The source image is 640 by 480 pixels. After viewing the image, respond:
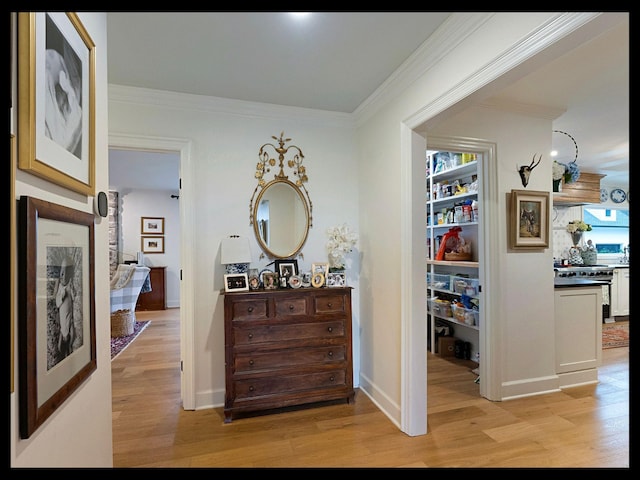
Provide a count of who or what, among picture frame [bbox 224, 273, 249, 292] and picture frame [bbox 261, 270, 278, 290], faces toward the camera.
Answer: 2

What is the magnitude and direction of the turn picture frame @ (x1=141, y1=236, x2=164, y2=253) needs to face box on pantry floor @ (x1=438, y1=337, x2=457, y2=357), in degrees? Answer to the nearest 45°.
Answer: approximately 45° to its left

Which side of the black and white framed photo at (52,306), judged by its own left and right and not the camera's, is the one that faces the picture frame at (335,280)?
left

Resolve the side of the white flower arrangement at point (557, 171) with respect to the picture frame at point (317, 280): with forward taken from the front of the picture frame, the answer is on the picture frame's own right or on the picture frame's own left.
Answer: on the picture frame's own left

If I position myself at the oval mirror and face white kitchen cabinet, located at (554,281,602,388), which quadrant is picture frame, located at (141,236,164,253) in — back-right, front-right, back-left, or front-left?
back-left

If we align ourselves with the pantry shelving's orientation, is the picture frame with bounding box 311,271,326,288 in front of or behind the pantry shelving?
in front
